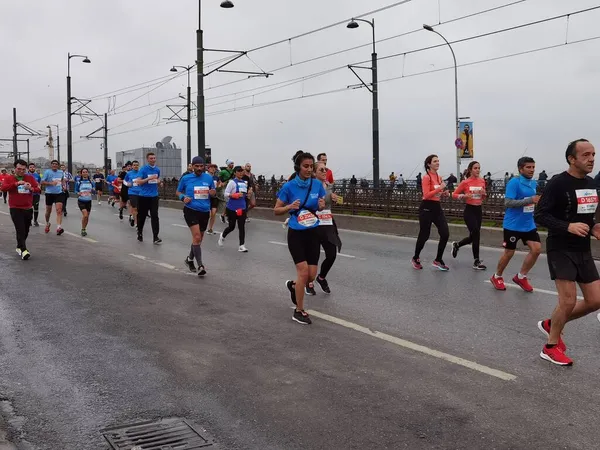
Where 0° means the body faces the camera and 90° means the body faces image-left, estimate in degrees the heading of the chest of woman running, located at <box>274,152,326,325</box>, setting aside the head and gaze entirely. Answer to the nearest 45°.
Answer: approximately 315°

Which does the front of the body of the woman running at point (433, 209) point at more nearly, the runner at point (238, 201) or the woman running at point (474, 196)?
the woman running

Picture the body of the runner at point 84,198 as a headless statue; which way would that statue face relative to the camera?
toward the camera

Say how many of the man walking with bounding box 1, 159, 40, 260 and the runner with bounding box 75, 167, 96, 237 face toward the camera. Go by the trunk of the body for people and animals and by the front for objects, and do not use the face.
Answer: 2

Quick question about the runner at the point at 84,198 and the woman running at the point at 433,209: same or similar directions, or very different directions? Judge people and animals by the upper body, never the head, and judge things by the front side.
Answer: same or similar directions

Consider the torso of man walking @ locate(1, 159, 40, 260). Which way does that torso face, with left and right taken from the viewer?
facing the viewer

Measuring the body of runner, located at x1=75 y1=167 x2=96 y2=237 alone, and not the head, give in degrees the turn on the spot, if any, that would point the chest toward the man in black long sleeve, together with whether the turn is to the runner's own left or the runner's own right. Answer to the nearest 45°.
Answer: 0° — they already face them

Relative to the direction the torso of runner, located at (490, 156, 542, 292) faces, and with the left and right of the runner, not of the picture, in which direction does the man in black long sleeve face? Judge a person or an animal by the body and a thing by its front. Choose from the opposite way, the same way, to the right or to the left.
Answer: the same way

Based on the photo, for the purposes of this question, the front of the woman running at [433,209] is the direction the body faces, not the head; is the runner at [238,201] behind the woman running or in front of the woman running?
behind

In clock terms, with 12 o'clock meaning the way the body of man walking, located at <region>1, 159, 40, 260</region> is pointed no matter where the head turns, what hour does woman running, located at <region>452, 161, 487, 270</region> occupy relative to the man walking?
The woman running is roughly at 10 o'clock from the man walking.

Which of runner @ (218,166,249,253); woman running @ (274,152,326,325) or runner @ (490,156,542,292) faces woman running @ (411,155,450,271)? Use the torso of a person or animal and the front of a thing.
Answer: runner @ (218,166,249,253)

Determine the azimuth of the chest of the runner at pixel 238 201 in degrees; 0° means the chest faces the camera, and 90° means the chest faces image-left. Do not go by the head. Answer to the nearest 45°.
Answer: approximately 315°

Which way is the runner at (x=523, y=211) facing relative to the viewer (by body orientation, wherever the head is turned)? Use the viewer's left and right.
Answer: facing the viewer and to the right of the viewer

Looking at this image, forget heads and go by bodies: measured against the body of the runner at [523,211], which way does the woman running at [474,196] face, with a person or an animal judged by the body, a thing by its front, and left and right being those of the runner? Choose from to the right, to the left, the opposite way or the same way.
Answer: the same way

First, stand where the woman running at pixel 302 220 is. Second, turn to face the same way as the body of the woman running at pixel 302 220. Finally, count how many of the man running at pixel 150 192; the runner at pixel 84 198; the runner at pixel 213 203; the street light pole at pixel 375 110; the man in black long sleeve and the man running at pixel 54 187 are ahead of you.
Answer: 1

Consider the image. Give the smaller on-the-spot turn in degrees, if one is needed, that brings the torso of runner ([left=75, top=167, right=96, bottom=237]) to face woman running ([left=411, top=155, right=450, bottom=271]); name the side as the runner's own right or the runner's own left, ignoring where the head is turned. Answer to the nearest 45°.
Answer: approximately 45° to the runner's own left

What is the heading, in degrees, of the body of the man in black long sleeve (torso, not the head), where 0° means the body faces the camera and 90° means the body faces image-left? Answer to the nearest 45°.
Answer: approximately 315°
